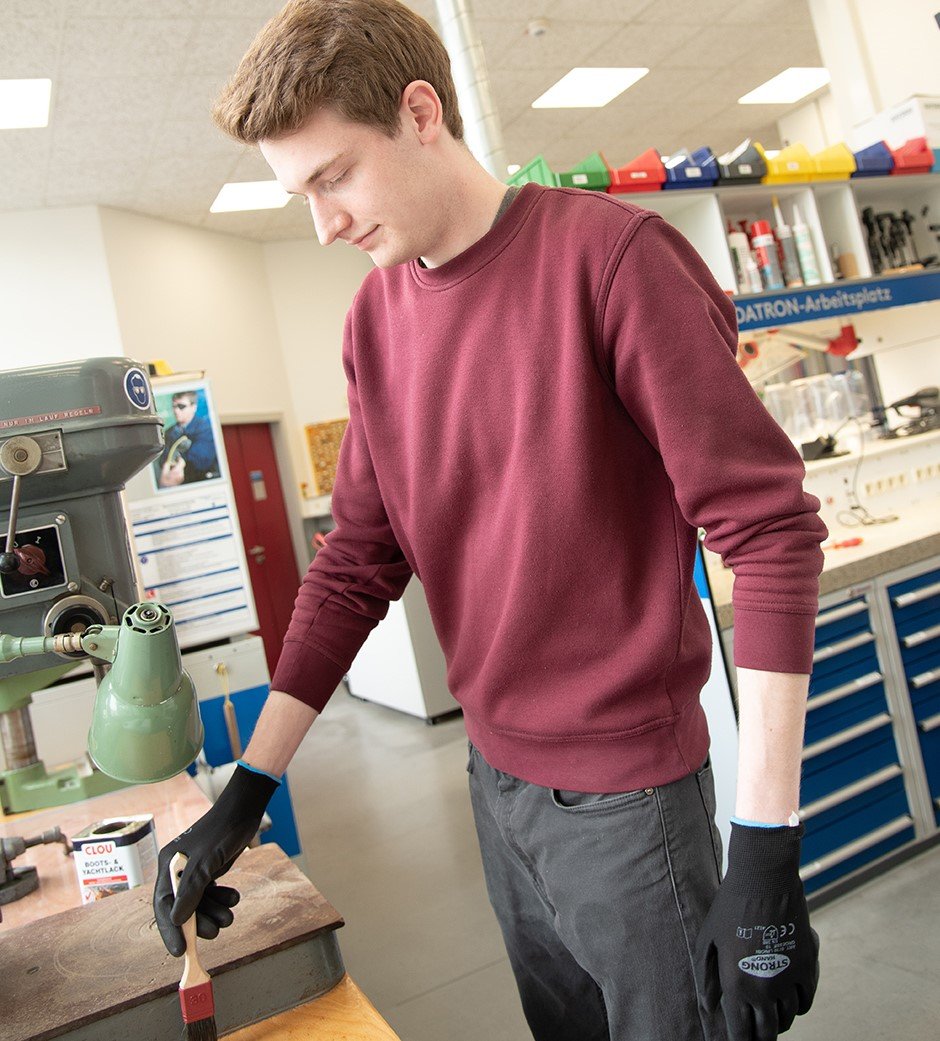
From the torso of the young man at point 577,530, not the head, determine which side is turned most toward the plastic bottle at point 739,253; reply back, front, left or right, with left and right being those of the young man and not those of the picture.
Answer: back

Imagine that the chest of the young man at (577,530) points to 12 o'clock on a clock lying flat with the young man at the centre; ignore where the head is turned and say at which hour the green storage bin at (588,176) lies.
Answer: The green storage bin is roughly at 5 o'clock from the young man.

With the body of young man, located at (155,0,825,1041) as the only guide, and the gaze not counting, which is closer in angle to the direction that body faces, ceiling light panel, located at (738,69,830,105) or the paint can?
the paint can

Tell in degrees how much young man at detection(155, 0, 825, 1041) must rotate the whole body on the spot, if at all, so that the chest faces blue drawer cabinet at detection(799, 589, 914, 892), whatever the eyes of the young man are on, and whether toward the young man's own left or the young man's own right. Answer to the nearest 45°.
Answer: approximately 180°

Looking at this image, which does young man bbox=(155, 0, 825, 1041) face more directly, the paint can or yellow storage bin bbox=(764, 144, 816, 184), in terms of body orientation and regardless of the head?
the paint can

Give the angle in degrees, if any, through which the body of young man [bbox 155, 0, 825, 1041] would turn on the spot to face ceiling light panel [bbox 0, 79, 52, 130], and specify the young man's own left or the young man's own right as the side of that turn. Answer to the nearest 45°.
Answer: approximately 90° to the young man's own right

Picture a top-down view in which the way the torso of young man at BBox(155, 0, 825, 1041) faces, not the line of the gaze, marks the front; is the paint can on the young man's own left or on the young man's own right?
on the young man's own right

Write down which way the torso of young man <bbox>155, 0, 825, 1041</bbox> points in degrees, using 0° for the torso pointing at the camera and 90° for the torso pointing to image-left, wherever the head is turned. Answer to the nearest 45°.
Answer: approximately 45°

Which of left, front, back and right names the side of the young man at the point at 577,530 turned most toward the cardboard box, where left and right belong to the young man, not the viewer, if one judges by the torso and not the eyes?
back

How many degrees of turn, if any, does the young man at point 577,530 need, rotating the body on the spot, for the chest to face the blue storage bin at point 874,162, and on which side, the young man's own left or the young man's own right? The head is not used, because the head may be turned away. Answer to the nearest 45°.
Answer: approximately 180°

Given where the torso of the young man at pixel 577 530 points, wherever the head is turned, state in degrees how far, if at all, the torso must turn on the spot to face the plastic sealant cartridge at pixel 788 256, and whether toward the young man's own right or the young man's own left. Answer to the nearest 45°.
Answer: approximately 180°
